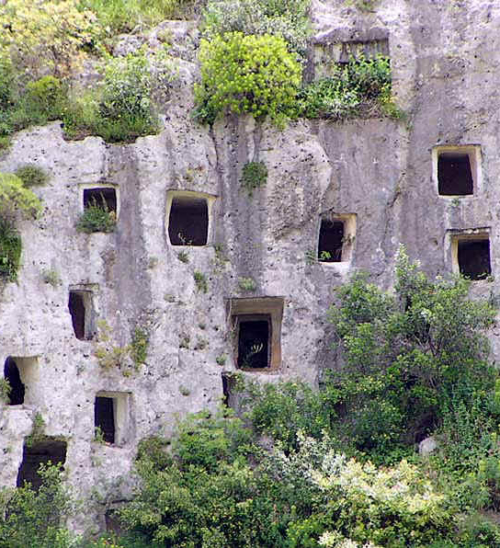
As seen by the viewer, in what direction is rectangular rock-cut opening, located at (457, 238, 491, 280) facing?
toward the camera

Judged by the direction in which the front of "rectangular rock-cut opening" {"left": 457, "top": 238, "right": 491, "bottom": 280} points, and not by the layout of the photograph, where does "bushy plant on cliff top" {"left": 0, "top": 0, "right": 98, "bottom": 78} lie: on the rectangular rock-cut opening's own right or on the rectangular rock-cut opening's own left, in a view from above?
on the rectangular rock-cut opening's own right

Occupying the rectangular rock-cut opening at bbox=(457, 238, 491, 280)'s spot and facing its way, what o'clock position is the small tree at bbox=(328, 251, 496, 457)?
The small tree is roughly at 1 o'clock from the rectangular rock-cut opening.

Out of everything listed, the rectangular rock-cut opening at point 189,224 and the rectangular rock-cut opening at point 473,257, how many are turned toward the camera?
2

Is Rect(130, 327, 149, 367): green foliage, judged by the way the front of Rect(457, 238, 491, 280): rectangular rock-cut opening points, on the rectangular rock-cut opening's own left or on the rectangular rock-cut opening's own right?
on the rectangular rock-cut opening's own right

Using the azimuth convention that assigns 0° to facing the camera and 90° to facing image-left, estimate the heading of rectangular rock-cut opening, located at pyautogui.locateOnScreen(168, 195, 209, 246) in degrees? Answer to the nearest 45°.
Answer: approximately 0°

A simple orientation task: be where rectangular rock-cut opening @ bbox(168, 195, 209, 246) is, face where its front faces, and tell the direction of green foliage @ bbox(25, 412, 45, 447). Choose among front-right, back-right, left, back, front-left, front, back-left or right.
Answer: front-right

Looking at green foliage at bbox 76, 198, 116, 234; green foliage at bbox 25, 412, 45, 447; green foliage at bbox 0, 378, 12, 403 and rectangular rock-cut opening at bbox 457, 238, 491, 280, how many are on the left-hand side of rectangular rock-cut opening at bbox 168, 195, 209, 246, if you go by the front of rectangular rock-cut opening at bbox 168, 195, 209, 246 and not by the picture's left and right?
1

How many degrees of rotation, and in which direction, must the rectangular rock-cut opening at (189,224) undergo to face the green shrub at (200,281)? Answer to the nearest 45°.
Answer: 0° — it already faces it

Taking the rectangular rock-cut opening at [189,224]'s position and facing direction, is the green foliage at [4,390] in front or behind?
in front

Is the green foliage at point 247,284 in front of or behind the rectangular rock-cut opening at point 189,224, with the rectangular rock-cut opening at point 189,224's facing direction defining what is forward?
in front

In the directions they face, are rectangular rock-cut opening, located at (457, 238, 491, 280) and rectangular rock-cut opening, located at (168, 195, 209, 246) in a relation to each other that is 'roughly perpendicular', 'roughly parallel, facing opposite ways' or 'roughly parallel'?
roughly parallel

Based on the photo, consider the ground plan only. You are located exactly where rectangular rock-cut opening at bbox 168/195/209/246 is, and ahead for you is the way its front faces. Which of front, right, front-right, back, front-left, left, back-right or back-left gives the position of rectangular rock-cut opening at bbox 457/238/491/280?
left
